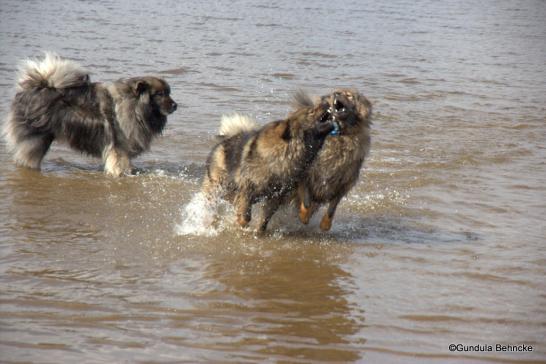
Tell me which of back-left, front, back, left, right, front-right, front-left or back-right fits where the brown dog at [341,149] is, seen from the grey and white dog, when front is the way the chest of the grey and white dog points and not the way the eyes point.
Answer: front-right

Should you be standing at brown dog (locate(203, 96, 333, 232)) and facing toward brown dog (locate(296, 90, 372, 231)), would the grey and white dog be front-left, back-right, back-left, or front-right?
back-left

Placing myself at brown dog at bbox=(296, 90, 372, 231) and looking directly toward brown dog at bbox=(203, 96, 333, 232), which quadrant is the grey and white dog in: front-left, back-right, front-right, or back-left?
front-right

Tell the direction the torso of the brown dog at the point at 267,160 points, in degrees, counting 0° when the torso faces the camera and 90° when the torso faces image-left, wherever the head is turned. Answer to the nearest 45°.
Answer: approximately 315°

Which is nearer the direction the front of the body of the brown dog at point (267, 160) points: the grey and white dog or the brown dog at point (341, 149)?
the brown dog

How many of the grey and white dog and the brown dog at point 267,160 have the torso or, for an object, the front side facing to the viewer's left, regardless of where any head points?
0

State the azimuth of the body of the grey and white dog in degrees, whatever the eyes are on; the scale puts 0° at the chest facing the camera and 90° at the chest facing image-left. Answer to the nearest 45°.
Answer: approximately 270°

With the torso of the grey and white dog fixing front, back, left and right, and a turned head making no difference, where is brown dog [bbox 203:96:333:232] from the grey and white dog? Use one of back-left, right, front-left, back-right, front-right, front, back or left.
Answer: front-right

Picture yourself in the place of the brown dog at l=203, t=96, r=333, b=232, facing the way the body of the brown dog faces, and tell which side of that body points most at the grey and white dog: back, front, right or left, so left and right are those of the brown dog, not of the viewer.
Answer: back
